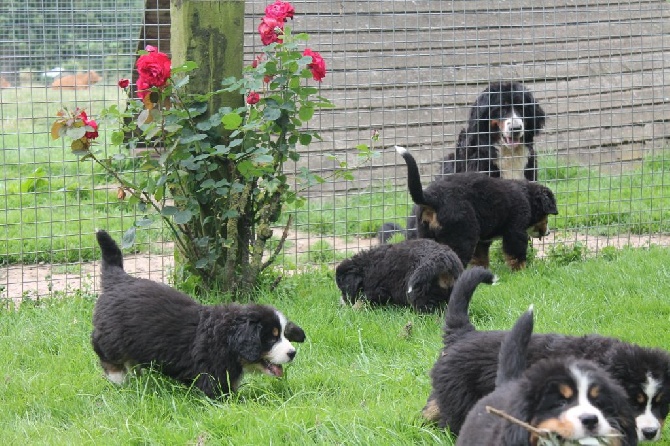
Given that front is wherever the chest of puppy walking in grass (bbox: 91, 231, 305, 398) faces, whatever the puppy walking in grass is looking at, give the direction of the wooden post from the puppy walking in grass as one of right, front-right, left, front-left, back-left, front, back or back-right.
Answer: left

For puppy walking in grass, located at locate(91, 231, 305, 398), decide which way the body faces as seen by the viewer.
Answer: to the viewer's right

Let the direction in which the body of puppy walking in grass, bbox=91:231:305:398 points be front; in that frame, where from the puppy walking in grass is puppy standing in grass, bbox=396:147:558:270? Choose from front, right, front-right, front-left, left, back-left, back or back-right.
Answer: front-left

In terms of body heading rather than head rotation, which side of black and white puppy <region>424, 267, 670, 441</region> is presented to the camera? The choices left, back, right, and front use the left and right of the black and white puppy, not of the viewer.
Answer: right

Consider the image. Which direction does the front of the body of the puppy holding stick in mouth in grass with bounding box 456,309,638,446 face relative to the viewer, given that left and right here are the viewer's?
facing the viewer and to the right of the viewer

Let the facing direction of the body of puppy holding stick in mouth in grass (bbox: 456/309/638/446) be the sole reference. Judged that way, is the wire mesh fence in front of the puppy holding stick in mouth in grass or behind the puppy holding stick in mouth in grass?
behind

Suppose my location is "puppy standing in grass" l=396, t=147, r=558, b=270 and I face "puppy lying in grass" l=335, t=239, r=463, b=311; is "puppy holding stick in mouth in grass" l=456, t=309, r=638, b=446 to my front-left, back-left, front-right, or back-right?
front-left

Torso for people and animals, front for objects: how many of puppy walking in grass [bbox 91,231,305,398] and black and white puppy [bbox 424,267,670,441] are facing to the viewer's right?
2

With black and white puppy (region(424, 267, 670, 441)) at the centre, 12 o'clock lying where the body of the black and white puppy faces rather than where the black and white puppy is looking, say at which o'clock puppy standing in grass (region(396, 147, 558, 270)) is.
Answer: The puppy standing in grass is roughly at 9 o'clock from the black and white puppy.
